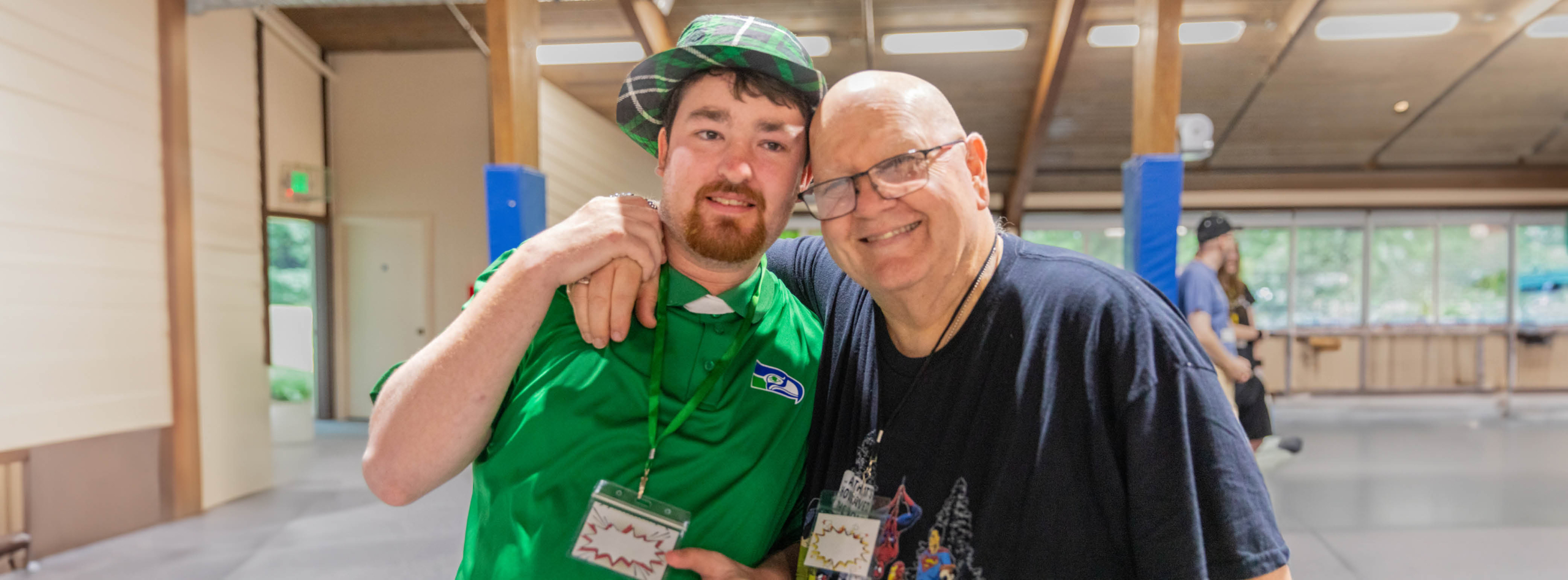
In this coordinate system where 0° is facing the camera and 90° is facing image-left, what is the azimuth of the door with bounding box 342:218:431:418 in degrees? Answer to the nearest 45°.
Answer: approximately 0°

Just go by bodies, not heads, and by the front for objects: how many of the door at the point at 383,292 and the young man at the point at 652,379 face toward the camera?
2

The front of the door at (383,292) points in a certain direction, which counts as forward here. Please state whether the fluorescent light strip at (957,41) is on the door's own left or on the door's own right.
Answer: on the door's own left

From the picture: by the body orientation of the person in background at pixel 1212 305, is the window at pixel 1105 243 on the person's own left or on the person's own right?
on the person's own left

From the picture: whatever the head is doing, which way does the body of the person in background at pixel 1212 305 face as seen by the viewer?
to the viewer's right
